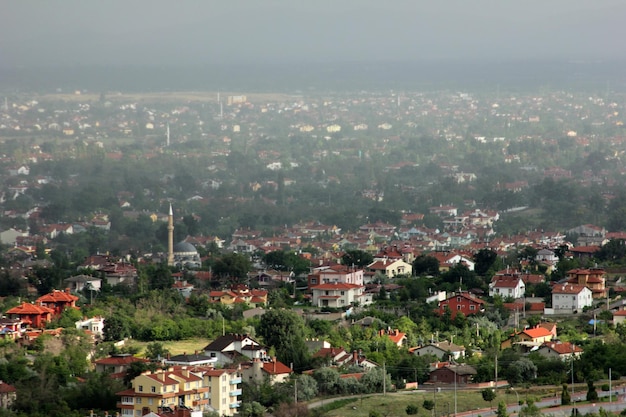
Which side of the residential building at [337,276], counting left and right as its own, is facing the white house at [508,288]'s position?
left

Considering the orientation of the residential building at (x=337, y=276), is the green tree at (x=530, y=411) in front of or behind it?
in front

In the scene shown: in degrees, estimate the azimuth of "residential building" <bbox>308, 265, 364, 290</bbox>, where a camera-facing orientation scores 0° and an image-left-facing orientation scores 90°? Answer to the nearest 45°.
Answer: approximately 0°

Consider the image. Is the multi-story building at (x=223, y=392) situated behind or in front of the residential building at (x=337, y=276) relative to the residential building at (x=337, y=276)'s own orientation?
in front

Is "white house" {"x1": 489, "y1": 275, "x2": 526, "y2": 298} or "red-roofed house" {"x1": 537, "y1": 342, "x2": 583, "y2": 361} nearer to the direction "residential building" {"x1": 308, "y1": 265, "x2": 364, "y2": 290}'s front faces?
the red-roofed house

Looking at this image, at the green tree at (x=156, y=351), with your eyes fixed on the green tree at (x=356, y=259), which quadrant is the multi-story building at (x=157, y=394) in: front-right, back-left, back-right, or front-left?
back-right

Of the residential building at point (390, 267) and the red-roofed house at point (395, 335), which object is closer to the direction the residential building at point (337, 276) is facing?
the red-roofed house
